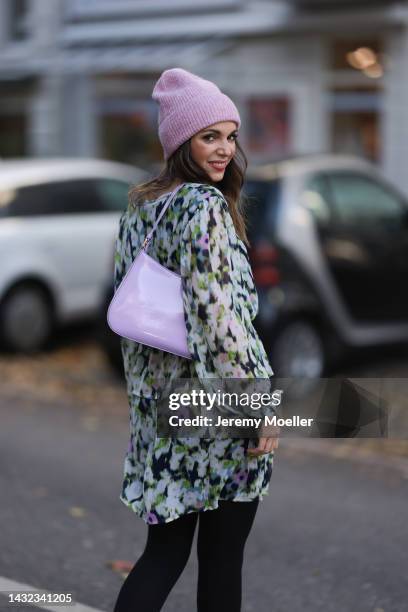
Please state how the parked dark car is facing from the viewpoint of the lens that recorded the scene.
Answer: facing away from the viewer and to the right of the viewer

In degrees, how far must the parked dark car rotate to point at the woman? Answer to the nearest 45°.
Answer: approximately 135° to its right

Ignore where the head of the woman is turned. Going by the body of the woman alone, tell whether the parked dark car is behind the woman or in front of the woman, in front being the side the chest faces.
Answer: in front

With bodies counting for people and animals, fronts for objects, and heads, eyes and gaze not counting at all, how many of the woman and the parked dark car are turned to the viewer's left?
0

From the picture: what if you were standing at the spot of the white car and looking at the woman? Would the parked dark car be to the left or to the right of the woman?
left

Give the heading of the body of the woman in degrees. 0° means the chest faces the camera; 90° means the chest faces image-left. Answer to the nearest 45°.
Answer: approximately 225°
